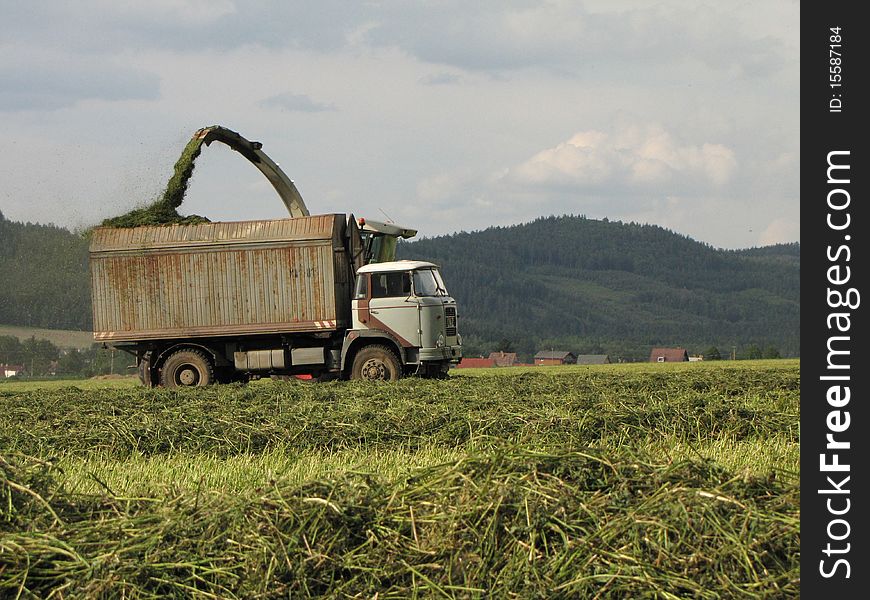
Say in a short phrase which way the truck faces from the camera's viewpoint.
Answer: facing to the right of the viewer
